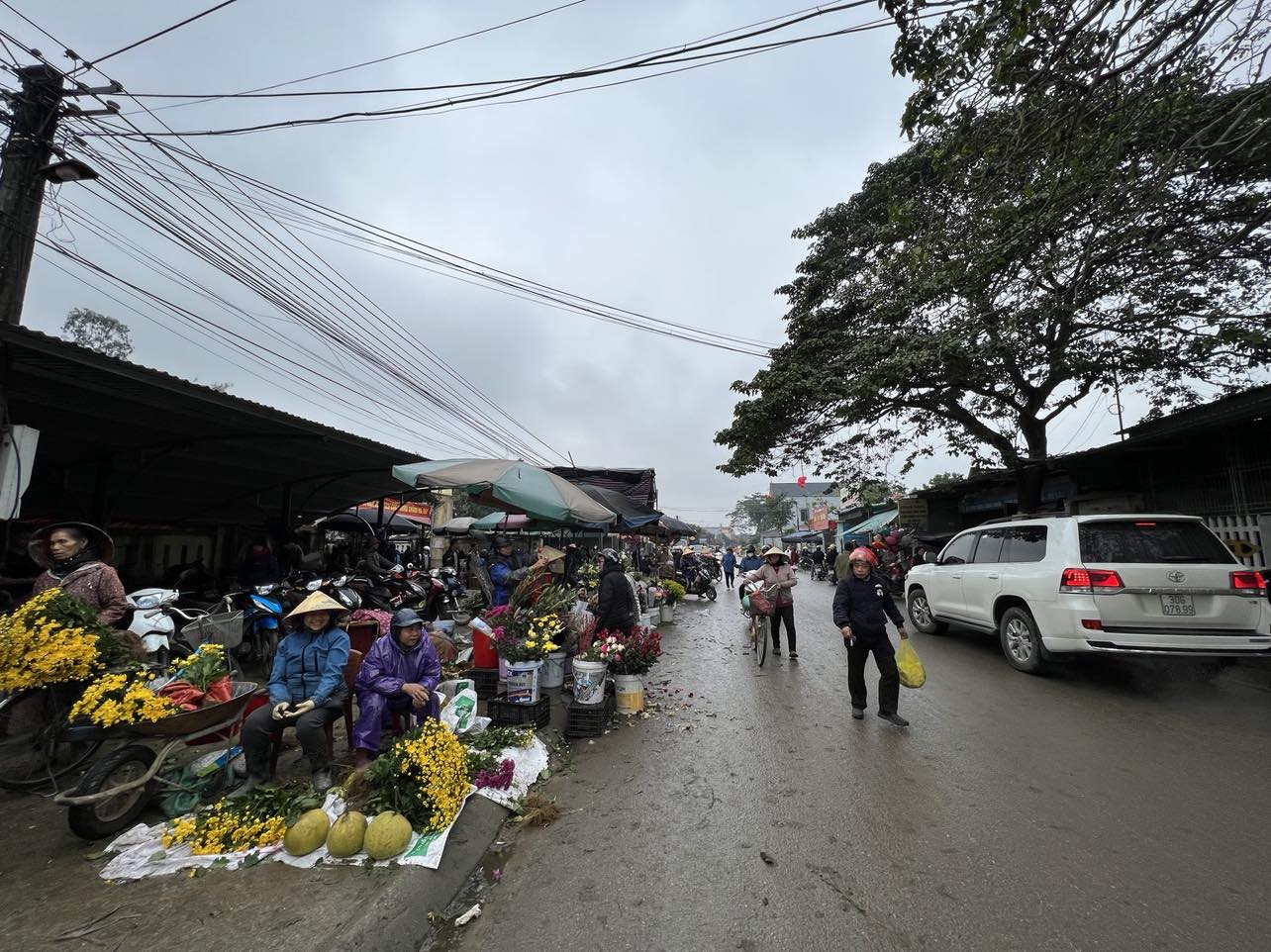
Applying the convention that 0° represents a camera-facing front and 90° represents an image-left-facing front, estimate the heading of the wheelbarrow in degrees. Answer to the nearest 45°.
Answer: approximately 45°

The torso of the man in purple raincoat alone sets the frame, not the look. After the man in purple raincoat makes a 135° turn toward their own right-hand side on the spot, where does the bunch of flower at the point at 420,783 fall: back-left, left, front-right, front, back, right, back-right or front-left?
left

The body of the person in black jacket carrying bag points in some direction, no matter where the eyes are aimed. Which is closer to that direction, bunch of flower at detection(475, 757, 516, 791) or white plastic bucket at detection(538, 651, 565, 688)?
the bunch of flower

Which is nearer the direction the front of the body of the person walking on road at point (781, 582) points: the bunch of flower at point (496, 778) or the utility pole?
the bunch of flower

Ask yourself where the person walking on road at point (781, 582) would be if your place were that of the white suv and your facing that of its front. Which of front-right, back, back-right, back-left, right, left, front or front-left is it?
front-left

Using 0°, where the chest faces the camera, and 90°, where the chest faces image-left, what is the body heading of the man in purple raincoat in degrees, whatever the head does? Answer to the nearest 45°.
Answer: approximately 315°

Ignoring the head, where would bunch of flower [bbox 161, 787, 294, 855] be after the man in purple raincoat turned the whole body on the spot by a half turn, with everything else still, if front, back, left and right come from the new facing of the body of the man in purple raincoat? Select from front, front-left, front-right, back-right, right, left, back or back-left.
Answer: left

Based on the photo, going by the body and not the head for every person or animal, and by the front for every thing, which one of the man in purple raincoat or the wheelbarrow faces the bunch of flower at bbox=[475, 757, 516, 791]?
the man in purple raincoat

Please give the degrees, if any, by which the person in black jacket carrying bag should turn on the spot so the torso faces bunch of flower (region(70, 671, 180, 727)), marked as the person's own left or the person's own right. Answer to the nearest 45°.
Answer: approximately 45° to the person's own right

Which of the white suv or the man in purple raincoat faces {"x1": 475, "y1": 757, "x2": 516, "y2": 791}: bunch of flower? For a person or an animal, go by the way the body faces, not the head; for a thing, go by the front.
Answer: the man in purple raincoat

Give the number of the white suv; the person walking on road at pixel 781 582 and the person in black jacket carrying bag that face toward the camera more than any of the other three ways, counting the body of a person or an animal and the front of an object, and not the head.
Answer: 2
